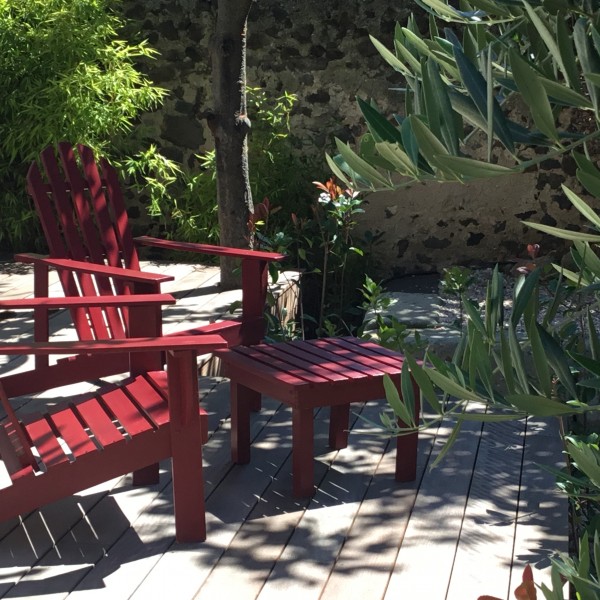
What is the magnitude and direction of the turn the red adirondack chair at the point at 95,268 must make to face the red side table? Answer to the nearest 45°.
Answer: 0° — it already faces it

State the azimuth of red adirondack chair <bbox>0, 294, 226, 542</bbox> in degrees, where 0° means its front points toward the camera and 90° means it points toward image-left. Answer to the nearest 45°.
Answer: approximately 270°

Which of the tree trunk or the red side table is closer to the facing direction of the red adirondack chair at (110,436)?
the red side table

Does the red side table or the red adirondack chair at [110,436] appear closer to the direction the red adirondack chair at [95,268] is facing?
the red side table

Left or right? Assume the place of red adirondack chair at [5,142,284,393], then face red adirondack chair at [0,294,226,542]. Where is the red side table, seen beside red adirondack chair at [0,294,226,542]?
left

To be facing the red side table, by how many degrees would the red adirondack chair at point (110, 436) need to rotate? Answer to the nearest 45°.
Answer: approximately 45° to its left

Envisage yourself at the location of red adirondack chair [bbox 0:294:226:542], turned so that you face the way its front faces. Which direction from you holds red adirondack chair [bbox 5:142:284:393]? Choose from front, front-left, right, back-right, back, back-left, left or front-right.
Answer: left

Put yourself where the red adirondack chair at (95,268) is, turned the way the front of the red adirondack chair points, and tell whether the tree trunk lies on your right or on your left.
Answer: on your left

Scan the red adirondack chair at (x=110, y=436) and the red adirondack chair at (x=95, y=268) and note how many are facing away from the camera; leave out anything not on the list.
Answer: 0
